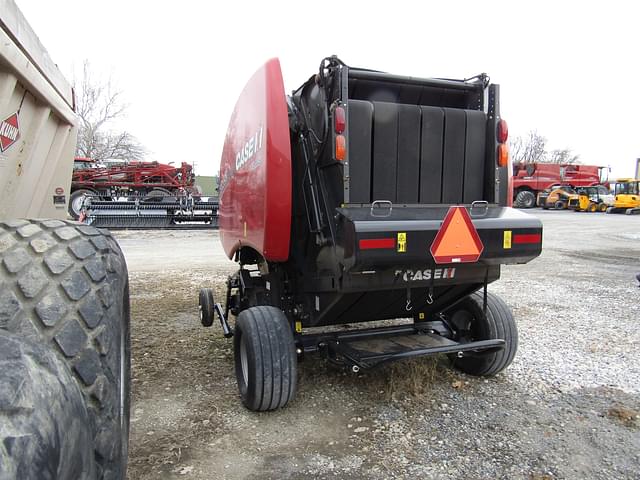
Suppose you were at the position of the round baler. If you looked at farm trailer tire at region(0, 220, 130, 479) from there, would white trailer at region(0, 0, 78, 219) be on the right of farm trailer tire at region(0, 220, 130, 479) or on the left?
right

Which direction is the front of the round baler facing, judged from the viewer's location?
facing away from the viewer and to the left of the viewer

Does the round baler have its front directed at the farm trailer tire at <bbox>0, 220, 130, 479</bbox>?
no

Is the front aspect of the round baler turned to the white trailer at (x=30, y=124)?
no

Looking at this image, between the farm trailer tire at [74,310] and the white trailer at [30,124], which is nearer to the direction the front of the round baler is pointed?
the white trailer
